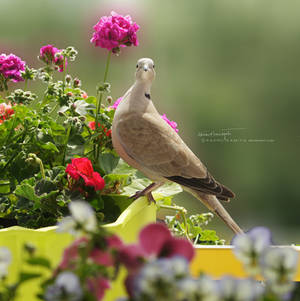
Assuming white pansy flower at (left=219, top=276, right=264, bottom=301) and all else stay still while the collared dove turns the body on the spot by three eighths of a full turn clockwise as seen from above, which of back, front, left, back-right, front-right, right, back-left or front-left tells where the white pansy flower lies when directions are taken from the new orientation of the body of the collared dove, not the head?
back-right

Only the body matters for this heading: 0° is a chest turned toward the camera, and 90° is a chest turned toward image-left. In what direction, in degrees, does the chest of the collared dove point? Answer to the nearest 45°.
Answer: approximately 90°

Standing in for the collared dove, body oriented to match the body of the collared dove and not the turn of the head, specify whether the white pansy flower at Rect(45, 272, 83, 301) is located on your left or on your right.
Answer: on your left

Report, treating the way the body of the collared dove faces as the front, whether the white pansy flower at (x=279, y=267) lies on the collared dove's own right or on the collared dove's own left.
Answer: on the collared dove's own left

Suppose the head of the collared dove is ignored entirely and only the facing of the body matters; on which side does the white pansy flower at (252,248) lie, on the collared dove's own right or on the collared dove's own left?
on the collared dove's own left
